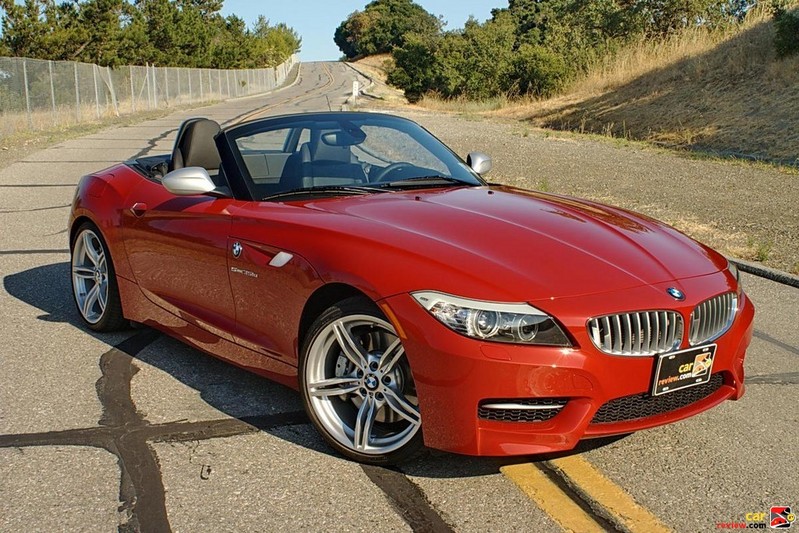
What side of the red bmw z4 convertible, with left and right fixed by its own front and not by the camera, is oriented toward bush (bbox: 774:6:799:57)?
left

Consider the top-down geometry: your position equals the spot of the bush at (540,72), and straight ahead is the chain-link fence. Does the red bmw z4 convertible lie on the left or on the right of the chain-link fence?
left

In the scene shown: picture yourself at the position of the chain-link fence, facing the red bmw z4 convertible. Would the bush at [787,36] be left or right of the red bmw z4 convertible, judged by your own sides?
left

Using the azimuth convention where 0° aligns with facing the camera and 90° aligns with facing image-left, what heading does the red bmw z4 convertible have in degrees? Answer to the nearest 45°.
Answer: approximately 315°

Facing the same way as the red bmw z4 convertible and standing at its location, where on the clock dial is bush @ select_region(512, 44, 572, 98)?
The bush is roughly at 8 o'clock from the red bmw z4 convertible.

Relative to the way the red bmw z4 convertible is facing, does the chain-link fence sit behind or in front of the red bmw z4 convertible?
behind
